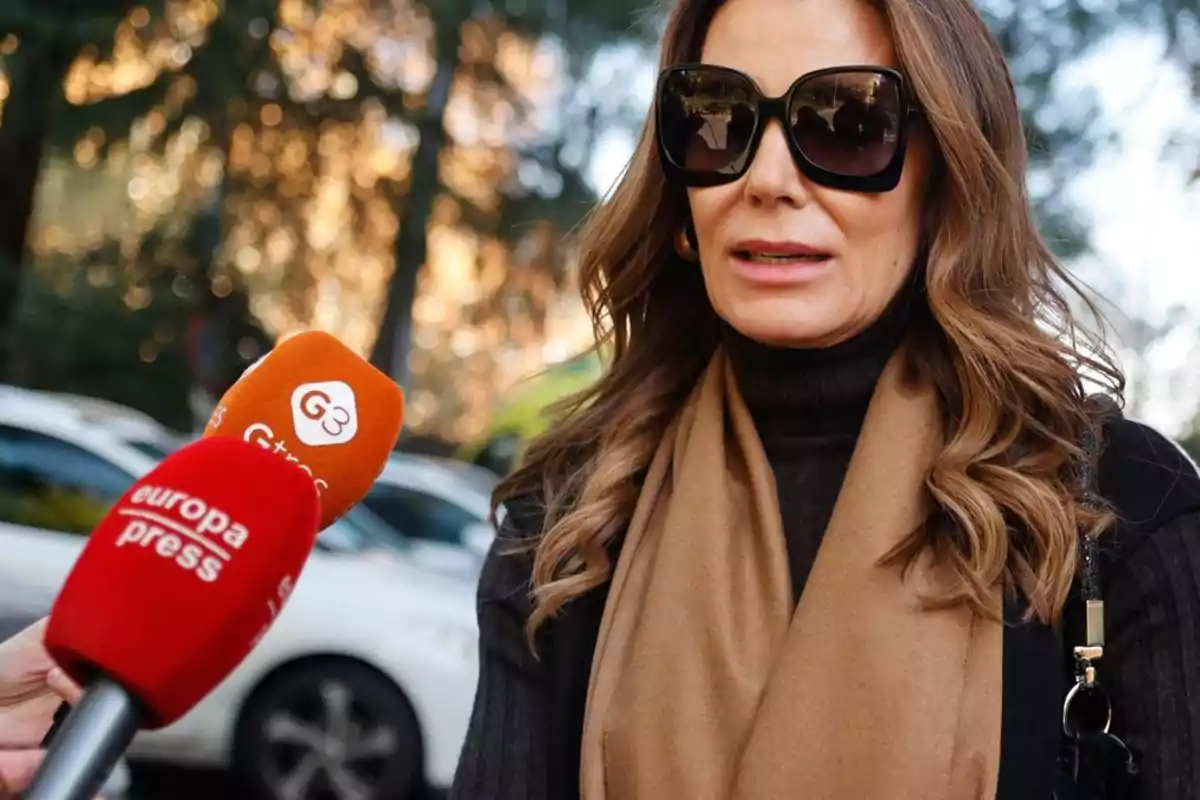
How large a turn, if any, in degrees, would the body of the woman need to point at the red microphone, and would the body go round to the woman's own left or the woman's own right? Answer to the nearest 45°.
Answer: approximately 45° to the woman's own right

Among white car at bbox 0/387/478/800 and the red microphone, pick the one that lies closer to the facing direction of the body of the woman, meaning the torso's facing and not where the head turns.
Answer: the red microphone

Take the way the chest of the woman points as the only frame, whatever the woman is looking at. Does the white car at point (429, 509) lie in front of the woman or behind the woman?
behind

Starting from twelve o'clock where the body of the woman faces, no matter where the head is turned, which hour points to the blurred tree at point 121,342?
The blurred tree is roughly at 5 o'clock from the woman.

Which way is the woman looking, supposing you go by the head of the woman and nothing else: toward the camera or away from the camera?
toward the camera

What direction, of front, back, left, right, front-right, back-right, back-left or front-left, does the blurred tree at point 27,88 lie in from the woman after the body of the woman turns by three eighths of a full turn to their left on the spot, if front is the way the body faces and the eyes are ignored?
left

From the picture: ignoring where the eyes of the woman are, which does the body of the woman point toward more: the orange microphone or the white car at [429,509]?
the orange microphone

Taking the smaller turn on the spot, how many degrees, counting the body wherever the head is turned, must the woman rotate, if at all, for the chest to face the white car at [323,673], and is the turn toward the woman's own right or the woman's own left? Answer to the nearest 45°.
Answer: approximately 135° to the woman's own right

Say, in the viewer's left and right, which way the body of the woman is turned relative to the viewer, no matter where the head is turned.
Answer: facing the viewer
